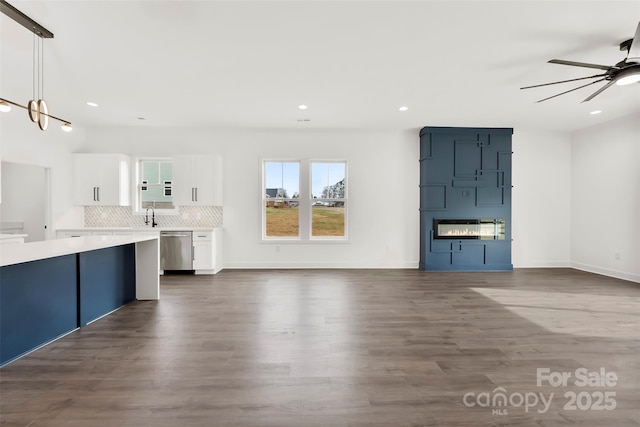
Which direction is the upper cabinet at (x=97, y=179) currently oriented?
toward the camera

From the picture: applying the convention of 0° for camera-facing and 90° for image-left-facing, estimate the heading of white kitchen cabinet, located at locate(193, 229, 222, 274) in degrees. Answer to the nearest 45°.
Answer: approximately 0°

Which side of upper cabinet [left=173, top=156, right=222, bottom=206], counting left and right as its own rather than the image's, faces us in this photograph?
front

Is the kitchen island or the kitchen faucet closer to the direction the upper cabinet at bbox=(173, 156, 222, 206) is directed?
the kitchen island

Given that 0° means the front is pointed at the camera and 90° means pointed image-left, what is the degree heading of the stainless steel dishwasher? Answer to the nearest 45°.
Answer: approximately 0°

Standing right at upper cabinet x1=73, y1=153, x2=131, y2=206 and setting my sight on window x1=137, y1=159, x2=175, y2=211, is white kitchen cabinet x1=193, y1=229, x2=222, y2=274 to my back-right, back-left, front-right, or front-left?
front-right

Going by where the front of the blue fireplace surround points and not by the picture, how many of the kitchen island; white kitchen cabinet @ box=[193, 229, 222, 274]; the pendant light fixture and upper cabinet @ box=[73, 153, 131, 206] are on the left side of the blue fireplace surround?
0

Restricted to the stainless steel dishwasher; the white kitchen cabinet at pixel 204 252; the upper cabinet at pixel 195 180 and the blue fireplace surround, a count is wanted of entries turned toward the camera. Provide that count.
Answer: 4

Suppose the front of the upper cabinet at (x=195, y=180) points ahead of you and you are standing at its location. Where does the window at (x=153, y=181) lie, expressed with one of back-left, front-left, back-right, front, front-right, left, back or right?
back-right

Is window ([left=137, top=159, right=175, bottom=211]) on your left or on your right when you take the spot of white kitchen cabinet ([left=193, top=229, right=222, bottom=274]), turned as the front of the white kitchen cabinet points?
on your right

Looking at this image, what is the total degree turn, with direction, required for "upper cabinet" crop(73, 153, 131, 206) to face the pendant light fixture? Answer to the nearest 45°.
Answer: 0° — it already faces it

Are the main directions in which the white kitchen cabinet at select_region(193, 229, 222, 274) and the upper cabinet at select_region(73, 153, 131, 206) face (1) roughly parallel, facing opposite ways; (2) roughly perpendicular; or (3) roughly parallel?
roughly parallel

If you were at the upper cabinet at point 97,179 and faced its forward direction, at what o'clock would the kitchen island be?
The kitchen island is roughly at 12 o'clock from the upper cabinet.

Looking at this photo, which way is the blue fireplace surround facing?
toward the camera

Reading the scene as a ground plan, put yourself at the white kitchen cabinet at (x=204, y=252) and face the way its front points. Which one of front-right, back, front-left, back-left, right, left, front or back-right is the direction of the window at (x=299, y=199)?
left

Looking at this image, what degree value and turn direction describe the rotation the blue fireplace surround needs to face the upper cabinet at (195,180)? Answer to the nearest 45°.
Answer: approximately 45° to its right
